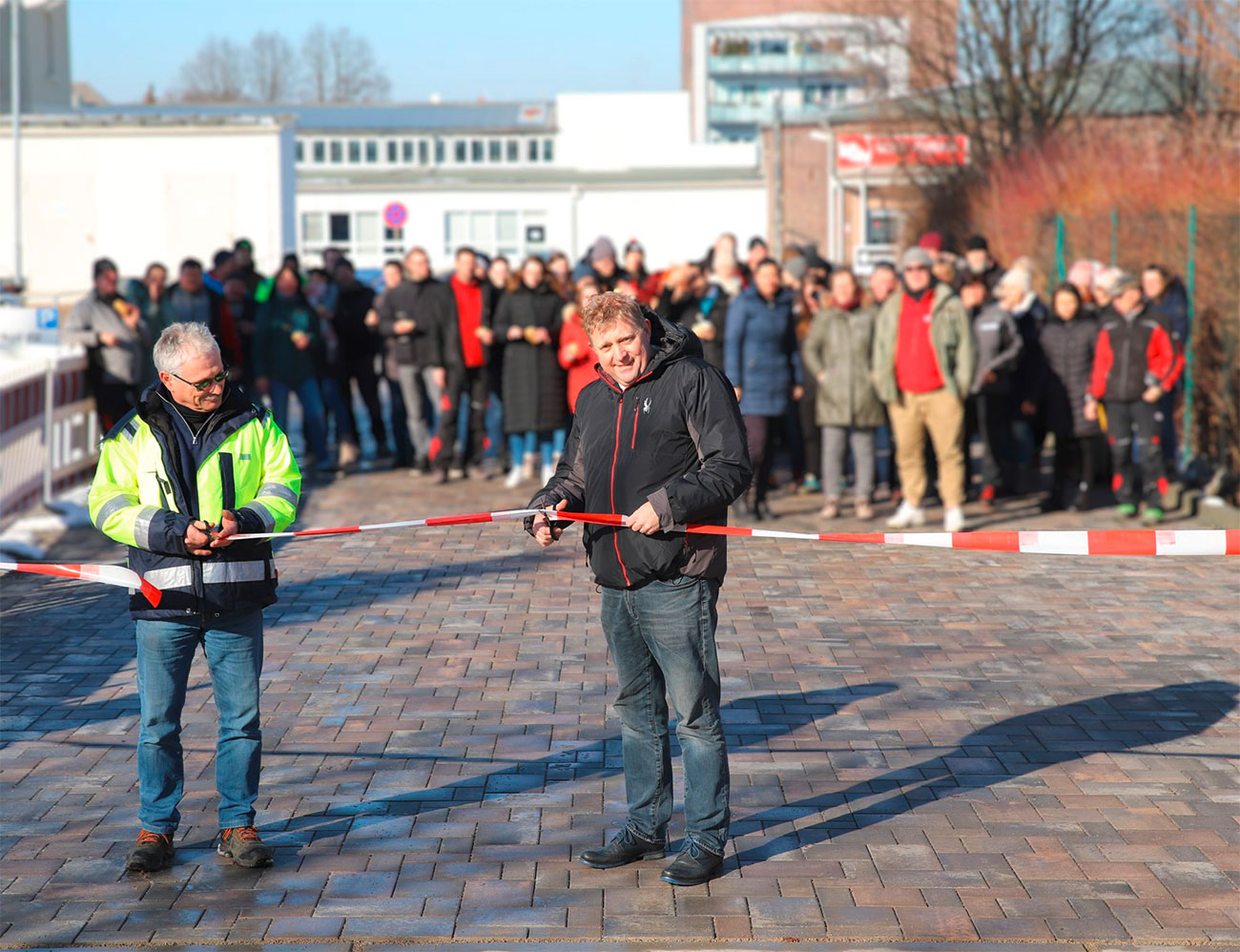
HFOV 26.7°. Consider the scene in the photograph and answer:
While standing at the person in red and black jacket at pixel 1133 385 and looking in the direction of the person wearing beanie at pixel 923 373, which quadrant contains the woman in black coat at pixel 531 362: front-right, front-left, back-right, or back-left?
front-right

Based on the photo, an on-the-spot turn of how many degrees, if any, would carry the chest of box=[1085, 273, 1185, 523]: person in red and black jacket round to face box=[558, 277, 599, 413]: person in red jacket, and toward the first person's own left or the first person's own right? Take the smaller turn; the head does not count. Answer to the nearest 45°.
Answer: approximately 90° to the first person's own right

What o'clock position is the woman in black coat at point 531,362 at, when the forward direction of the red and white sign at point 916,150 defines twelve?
The woman in black coat is roughly at 12 o'clock from the red and white sign.

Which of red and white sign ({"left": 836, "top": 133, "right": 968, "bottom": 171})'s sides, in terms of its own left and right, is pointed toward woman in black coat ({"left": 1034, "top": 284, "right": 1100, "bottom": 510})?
front

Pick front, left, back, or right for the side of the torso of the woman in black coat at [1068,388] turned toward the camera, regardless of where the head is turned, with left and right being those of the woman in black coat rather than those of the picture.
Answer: front

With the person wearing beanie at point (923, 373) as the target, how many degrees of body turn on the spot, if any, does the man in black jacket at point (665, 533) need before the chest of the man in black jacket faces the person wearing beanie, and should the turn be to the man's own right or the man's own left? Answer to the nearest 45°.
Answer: approximately 135° to the man's own right

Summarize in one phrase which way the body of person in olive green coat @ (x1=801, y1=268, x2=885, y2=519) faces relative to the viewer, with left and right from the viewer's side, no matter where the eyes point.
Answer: facing the viewer

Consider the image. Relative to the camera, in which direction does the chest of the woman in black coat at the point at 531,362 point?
toward the camera

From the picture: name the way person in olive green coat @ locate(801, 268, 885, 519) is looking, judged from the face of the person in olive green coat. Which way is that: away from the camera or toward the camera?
toward the camera

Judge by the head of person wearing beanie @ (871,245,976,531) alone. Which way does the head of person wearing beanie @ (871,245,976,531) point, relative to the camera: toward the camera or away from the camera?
toward the camera

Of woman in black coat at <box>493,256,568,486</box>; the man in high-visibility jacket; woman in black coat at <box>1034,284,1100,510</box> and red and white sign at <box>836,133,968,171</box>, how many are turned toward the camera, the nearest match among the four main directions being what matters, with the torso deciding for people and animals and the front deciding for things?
4

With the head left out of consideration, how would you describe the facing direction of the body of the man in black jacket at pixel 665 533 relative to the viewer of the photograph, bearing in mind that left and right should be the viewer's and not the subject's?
facing the viewer and to the left of the viewer

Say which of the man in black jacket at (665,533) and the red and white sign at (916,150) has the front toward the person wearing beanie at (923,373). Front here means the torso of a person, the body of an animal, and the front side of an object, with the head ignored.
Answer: the red and white sign

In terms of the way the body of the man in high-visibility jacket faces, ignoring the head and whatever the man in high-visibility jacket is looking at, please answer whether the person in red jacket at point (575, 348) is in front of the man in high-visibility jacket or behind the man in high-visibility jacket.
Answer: behind
